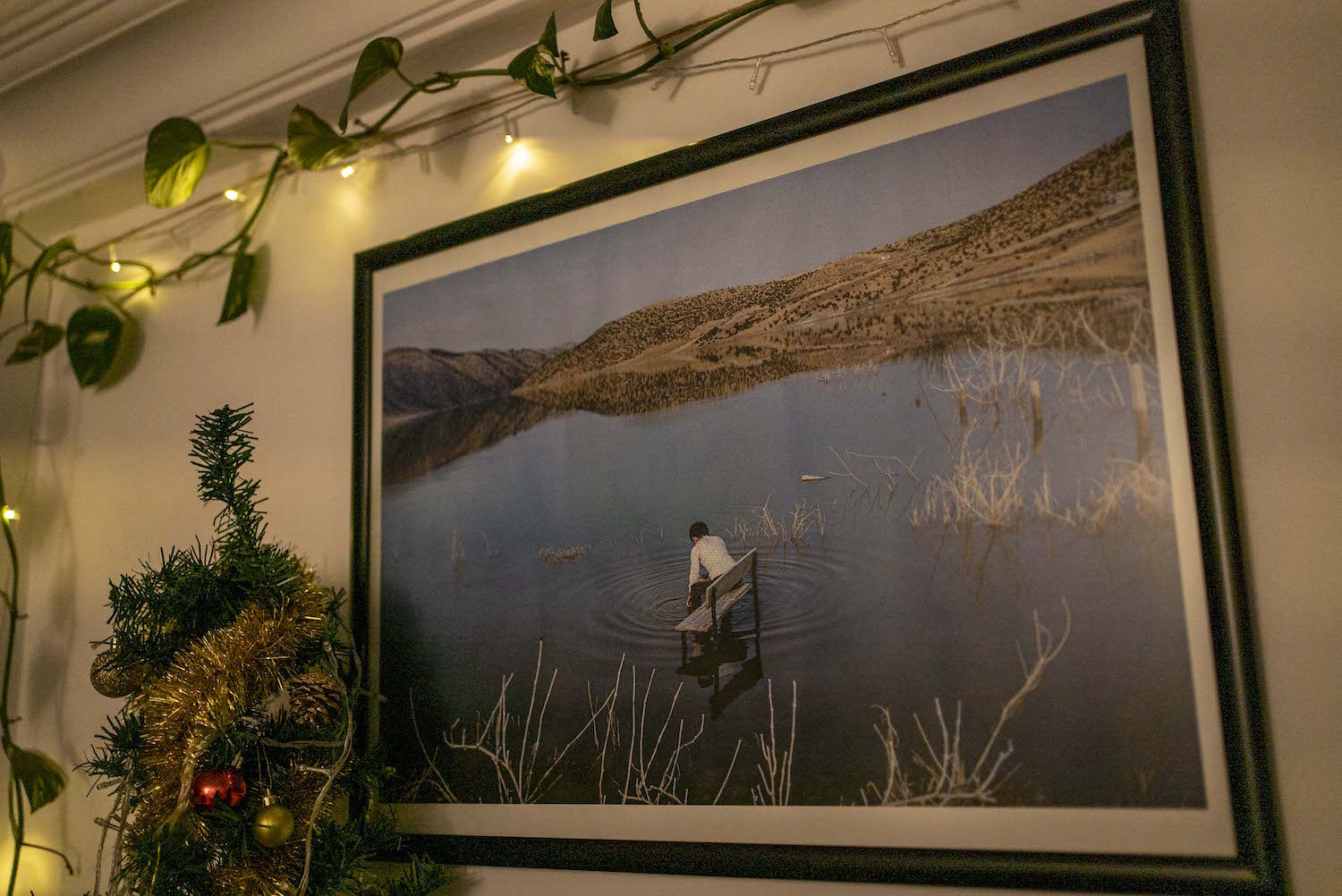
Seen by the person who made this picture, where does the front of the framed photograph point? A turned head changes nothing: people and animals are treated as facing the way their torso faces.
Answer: facing the viewer and to the left of the viewer

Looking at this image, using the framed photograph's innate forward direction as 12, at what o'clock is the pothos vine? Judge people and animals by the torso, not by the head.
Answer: The pothos vine is roughly at 2 o'clock from the framed photograph.

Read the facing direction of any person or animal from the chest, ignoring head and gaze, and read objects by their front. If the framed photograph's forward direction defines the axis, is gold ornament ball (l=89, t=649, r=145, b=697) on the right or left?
on its right

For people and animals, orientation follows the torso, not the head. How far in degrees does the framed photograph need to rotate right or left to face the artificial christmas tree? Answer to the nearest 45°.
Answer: approximately 45° to its right
